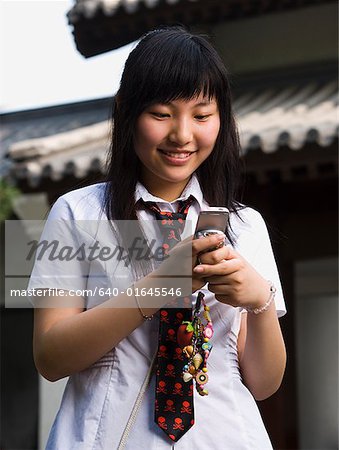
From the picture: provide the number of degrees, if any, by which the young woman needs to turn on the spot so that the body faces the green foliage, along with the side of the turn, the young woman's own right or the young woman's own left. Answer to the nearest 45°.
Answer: approximately 180°

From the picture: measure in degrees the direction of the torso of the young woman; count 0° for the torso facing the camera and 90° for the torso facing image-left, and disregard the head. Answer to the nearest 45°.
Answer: approximately 0°

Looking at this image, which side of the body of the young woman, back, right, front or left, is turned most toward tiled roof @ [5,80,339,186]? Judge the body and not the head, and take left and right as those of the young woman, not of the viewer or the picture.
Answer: back

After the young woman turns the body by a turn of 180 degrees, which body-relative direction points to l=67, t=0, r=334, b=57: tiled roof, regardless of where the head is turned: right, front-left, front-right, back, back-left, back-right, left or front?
front
